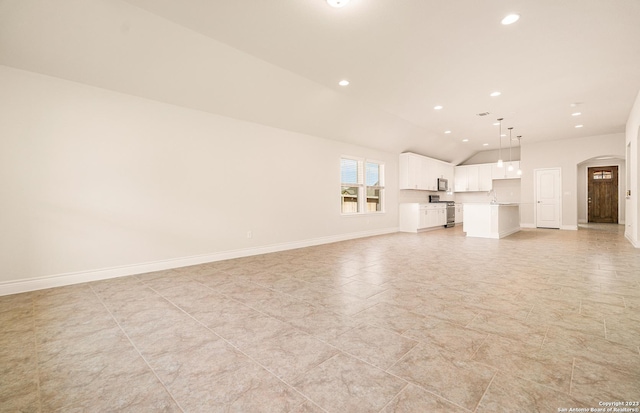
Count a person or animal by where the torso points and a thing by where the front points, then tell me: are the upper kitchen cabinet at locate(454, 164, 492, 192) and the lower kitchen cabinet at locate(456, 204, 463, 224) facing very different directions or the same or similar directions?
same or similar directions

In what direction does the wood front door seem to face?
toward the camera

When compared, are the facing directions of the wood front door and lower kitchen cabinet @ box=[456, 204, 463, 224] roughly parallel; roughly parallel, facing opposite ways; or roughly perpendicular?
roughly parallel

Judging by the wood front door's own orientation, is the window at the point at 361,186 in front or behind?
in front

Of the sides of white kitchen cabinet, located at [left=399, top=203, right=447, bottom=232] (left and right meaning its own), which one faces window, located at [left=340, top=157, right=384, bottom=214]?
right

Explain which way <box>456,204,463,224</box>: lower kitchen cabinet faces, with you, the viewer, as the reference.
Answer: facing the viewer

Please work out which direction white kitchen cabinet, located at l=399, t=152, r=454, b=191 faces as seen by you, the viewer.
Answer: facing the viewer and to the right of the viewer

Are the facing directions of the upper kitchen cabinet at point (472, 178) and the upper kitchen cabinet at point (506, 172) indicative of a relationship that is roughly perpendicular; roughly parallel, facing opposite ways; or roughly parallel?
roughly parallel

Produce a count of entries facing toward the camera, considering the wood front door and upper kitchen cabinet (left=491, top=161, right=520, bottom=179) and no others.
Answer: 2

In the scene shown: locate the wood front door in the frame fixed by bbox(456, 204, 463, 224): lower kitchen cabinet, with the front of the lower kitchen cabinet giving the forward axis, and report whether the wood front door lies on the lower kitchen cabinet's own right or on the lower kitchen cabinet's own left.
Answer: on the lower kitchen cabinet's own left

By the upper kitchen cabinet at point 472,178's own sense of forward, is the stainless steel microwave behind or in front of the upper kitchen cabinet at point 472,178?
in front

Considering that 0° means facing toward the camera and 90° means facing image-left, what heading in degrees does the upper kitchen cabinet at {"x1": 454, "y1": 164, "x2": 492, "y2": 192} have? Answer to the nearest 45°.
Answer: approximately 0°

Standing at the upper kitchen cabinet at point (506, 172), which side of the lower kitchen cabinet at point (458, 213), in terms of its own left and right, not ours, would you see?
left
